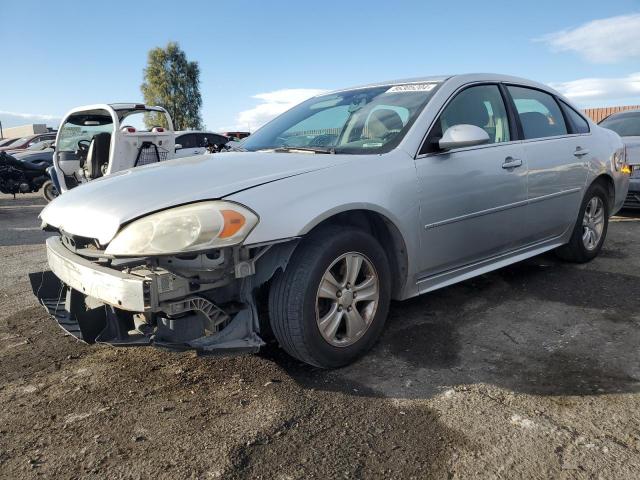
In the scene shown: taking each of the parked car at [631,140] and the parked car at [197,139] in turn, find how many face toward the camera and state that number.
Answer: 1

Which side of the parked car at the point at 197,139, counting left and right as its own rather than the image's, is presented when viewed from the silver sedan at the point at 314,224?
left

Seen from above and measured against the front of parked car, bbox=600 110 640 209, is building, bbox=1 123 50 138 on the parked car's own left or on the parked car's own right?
on the parked car's own right

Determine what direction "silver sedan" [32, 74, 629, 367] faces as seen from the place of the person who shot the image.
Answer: facing the viewer and to the left of the viewer

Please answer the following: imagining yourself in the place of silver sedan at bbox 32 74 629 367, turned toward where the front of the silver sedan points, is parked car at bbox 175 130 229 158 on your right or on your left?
on your right

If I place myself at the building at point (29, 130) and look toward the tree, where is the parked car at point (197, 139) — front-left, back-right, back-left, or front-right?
front-right

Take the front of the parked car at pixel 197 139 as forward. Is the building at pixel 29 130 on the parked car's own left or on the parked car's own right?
on the parked car's own right

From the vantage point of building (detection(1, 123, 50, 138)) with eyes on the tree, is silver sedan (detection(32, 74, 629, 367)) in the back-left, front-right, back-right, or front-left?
front-right

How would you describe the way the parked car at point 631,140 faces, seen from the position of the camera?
facing the viewer

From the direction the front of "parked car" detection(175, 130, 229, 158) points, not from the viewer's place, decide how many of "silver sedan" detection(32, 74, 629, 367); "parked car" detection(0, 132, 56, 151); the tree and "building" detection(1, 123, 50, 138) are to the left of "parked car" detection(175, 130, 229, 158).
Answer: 1

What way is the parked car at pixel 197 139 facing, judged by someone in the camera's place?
facing to the left of the viewer
